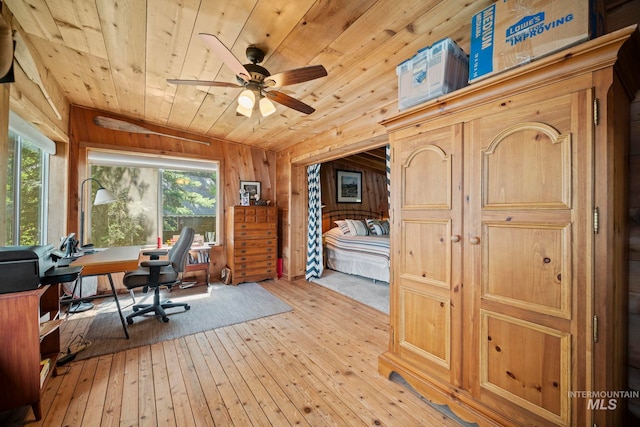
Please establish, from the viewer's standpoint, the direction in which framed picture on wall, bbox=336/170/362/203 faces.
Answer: facing the viewer

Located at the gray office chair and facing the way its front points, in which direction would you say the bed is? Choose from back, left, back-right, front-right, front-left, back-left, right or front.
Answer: back

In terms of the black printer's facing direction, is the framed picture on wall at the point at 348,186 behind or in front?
in front

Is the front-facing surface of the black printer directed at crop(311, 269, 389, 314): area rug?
yes

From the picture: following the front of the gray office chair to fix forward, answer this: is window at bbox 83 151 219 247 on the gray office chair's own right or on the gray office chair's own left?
on the gray office chair's own right

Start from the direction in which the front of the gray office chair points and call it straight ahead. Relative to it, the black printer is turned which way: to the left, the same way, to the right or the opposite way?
the opposite way

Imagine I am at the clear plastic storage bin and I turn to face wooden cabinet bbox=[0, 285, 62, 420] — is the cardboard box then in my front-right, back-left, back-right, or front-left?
back-left

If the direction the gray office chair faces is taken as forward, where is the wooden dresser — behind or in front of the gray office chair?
behind

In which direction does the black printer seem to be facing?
to the viewer's right

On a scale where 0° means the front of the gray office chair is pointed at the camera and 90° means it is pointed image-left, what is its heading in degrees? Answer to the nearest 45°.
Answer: approximately 90°

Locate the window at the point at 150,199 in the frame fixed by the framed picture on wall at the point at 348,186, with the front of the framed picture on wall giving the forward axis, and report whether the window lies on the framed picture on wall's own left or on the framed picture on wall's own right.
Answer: on the framed picture on wall's own right

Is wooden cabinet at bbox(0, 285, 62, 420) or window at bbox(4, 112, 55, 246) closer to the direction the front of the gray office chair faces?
the window

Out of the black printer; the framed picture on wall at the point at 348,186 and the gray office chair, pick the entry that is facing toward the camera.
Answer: the framed picture on wall
